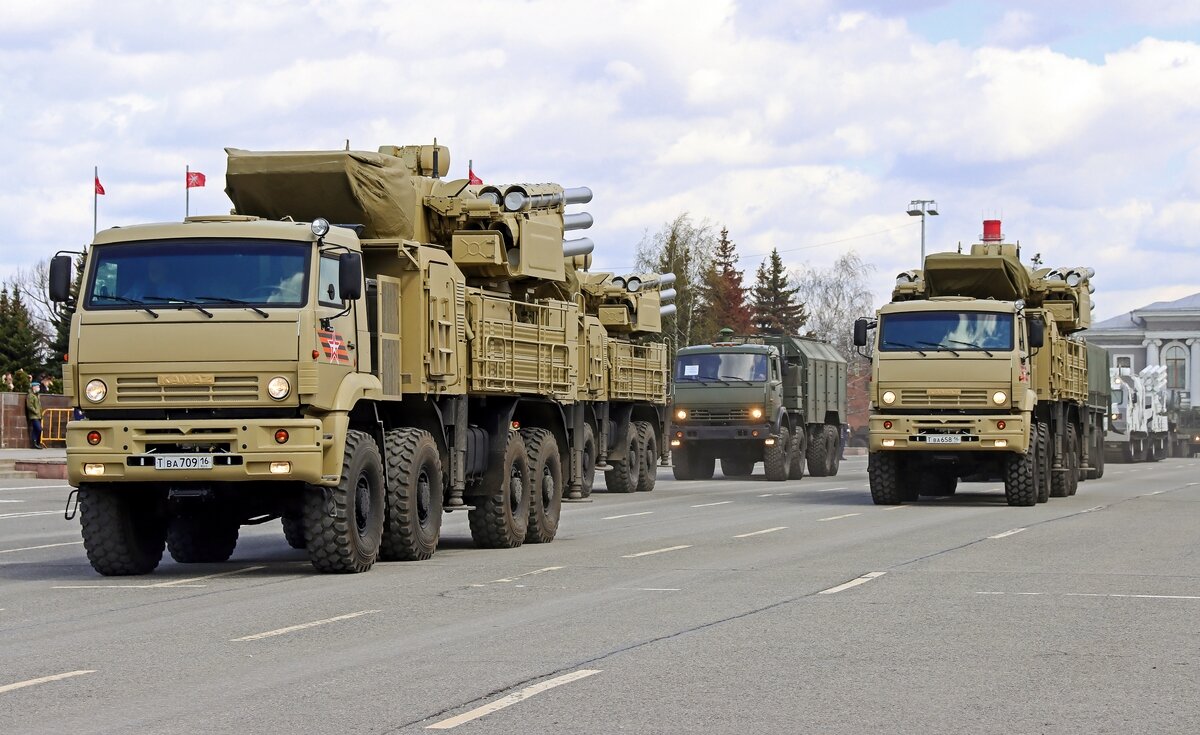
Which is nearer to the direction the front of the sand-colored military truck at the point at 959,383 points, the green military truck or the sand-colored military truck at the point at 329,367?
the sand-colored military truck

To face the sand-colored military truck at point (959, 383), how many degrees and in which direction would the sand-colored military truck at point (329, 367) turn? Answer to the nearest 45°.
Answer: approximately 180°

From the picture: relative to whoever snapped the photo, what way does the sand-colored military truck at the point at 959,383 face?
facing the viewer

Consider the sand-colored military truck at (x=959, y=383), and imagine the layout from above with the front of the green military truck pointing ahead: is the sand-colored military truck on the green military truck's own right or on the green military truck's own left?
on the green military truck's own left

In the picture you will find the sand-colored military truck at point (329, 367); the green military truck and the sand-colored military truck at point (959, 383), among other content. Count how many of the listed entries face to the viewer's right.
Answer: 0

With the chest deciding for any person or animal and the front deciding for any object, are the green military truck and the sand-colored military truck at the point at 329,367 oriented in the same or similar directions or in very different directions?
same or similar directions

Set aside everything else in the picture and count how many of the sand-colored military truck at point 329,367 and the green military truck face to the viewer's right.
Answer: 0

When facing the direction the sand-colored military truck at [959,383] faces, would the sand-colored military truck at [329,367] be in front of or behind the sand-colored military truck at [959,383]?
in front

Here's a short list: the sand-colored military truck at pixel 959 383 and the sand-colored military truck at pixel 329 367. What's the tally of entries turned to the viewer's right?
0

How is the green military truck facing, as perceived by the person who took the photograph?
facing the viewer and to the left of the viewer

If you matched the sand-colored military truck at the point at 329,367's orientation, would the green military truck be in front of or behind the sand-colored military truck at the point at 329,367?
behind

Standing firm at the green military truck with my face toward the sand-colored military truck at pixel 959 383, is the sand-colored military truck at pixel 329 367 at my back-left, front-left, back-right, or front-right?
front-right
